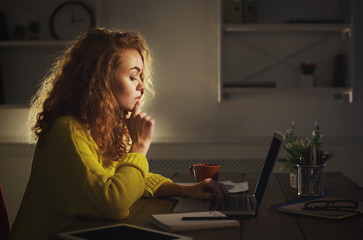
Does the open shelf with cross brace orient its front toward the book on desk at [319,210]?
yes

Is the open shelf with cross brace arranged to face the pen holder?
yes

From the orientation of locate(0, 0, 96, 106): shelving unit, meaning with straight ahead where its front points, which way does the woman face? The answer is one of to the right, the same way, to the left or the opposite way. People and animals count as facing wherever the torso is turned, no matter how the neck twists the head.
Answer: to the left

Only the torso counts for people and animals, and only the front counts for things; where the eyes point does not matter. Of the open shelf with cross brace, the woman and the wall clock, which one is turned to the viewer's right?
the woman

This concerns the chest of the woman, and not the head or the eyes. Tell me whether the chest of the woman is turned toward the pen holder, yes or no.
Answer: yes

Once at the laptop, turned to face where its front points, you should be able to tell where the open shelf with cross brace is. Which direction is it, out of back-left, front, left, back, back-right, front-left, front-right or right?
right

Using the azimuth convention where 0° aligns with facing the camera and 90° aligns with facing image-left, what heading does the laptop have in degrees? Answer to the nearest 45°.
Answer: approximately 90°

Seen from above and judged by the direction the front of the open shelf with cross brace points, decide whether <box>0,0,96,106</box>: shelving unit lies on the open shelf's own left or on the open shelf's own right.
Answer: on the open shelf's own right

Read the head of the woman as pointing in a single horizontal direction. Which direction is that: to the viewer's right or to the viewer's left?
to the viewer's right

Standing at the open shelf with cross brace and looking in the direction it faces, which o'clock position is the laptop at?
The laptop is roughly at 12 o'clock from the open shelf with cross brace.

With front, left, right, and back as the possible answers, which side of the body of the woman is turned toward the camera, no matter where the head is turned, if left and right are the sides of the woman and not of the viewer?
right

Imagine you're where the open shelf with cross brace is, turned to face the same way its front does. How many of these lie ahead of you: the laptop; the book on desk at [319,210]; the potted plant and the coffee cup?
4

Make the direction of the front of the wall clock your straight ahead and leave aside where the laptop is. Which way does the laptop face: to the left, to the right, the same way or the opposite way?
to the right

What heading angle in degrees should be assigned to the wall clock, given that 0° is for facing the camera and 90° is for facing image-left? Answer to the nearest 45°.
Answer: approximately 0°
